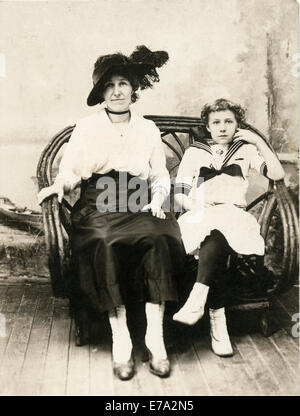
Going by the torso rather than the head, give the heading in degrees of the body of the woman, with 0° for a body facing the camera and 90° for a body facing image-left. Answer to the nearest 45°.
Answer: approximately 0°

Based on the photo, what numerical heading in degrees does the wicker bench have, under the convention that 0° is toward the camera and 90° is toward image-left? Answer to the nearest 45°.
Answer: approximately 0°
